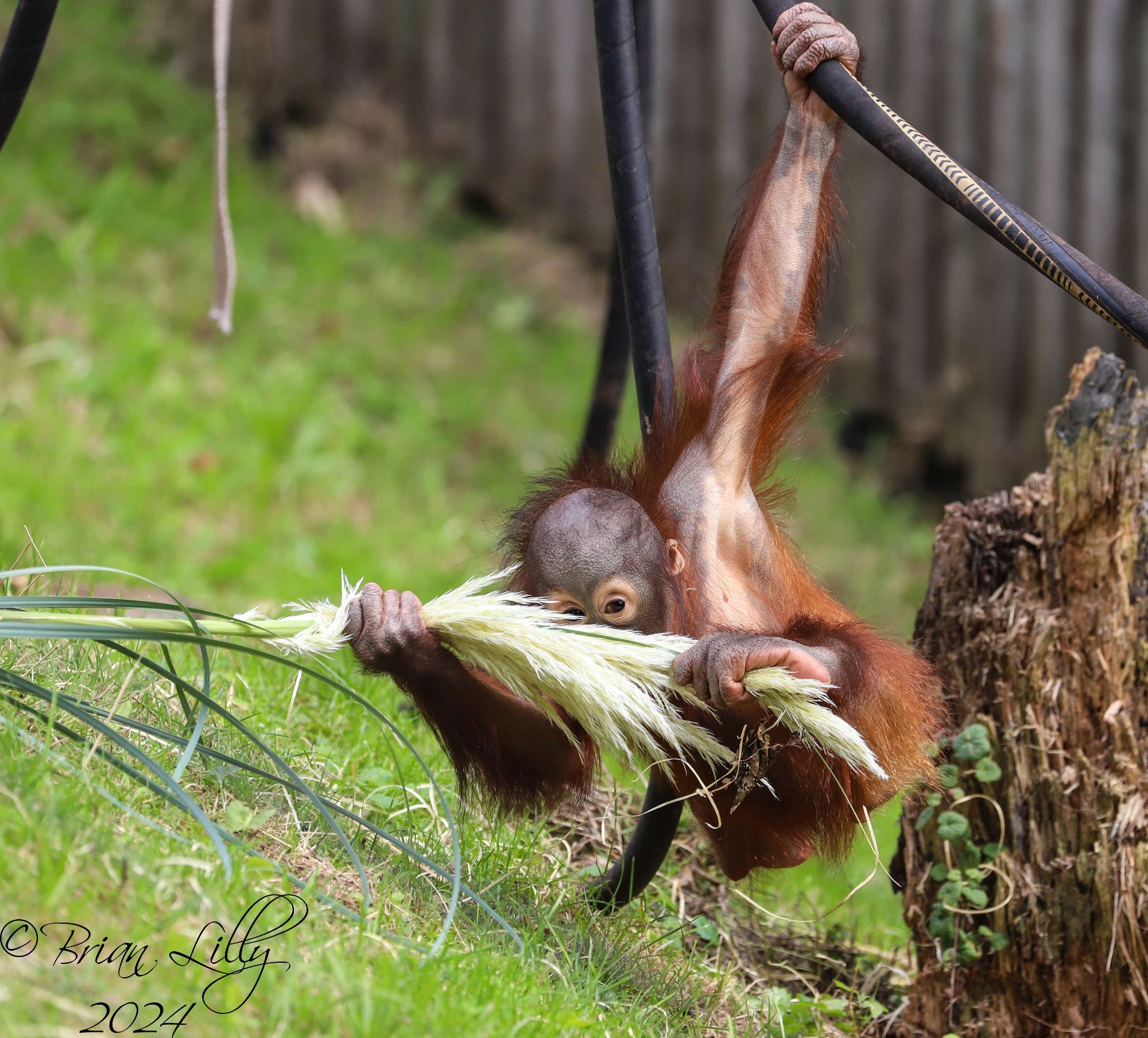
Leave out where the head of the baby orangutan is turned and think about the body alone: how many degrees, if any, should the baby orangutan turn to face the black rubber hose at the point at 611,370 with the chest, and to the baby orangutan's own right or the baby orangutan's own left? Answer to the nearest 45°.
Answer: approximately 135° to the baby orangutan's own right

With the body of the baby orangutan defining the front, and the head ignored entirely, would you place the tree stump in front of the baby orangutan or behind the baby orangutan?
behind

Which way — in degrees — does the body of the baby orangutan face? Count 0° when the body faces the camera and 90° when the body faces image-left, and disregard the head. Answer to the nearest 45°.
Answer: approximately 45°

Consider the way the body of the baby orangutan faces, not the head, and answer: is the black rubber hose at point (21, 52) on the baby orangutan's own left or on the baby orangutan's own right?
on the baby orangutan's own right
